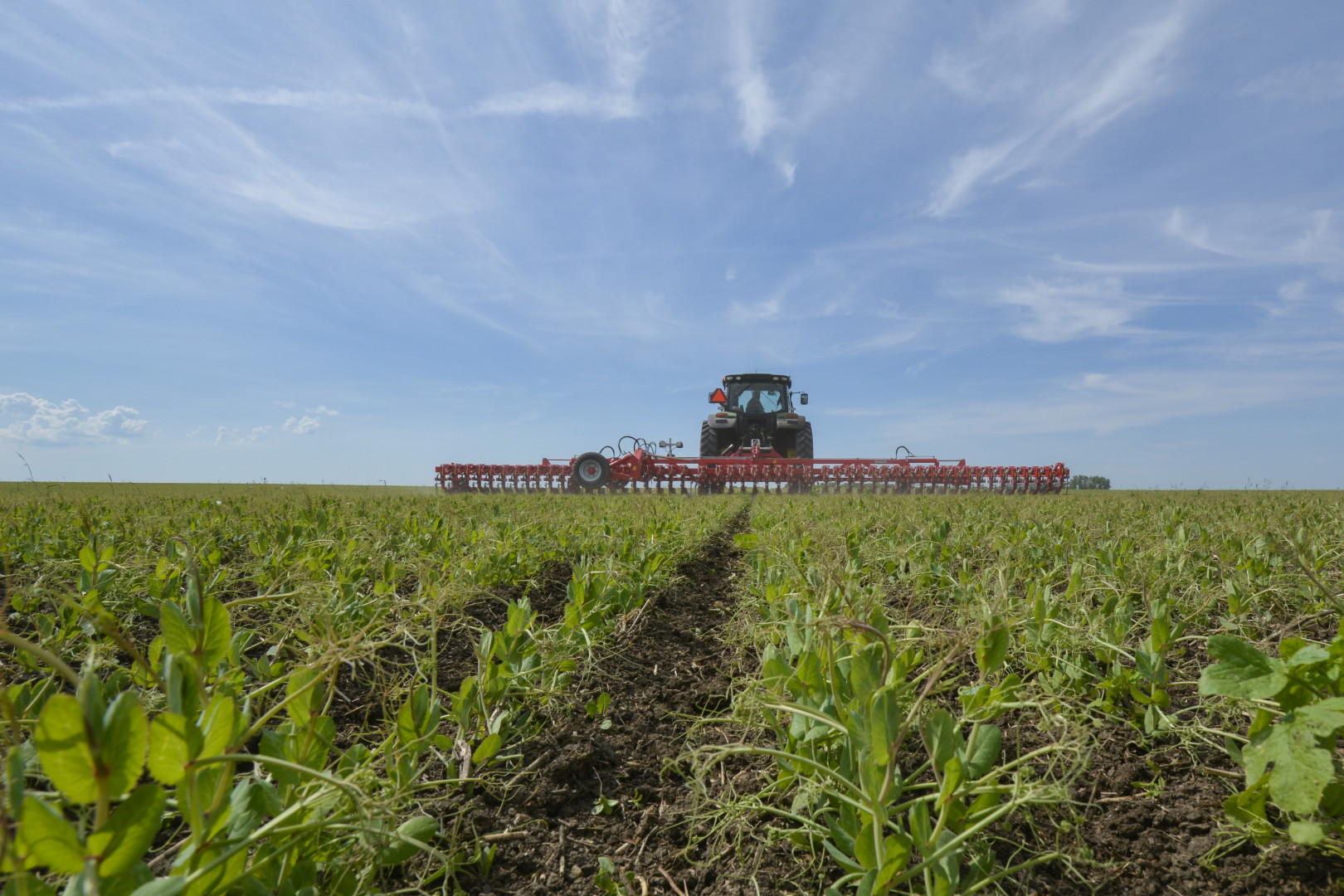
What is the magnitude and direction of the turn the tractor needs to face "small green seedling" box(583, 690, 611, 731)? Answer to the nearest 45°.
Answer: approximately 180°

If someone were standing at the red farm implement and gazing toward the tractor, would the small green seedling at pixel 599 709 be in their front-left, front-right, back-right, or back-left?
back-left

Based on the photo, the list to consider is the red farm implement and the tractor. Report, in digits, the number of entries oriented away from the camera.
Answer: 2

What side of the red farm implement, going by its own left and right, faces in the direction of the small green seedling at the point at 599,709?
back

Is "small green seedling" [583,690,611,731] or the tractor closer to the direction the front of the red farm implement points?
the tractor

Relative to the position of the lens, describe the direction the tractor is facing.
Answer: facing away from the viewer

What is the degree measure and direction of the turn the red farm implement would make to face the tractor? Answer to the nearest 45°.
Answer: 0° — it already faces it

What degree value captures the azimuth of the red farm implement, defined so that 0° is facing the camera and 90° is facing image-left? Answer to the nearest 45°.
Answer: approximately 180°

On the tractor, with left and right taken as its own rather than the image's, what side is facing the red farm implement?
back
